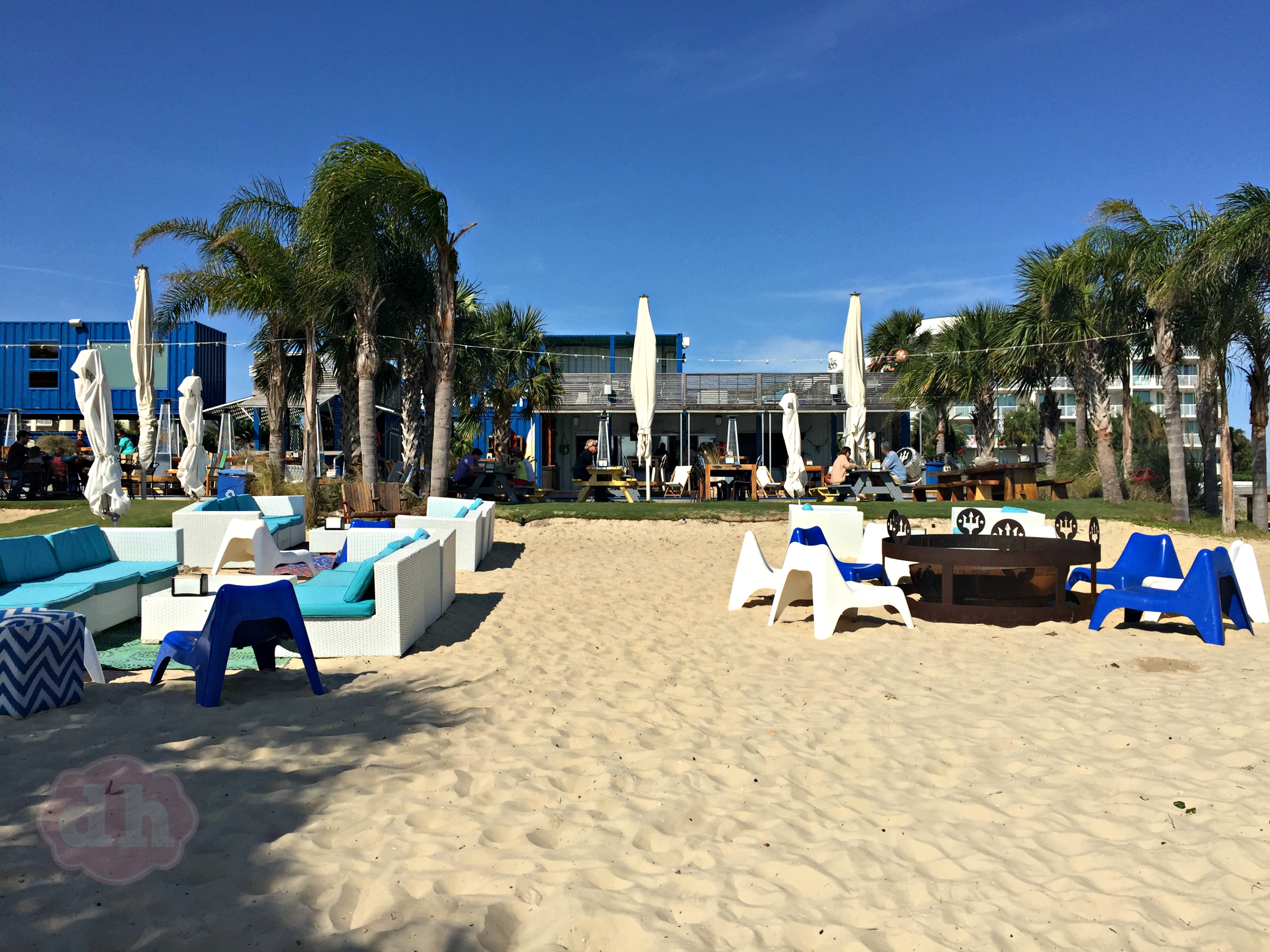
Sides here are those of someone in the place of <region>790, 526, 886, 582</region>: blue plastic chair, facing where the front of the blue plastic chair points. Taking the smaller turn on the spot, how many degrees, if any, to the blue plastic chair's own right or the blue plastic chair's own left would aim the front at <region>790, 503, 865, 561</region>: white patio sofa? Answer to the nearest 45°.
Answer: approximately 90° to the blue plastic chair's own left

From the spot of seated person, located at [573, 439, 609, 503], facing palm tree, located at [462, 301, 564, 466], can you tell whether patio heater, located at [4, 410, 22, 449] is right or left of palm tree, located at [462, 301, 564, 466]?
left

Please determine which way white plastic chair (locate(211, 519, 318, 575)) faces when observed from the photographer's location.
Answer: facing away from the viewer and to the right of the viewer

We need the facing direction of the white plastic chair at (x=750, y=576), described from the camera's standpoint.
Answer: facing to the right of the viewer

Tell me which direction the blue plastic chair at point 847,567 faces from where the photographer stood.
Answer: facing to the right of the viewer

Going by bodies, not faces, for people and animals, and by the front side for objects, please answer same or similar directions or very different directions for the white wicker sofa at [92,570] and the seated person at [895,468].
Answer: very different directions

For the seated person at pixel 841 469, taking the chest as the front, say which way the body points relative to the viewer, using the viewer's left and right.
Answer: facing to the right of the viewer

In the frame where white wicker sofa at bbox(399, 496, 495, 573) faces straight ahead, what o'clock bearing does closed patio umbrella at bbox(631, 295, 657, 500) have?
The closed patio umbrella is roughly at 4 o'clock from the white wicker sofa.

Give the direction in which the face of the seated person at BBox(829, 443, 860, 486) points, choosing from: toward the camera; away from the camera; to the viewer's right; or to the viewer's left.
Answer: to the viewer's right
